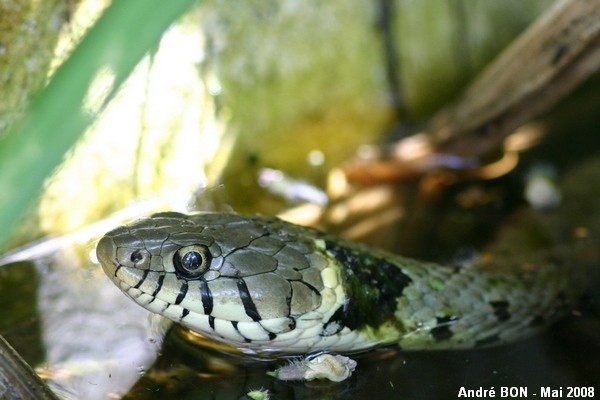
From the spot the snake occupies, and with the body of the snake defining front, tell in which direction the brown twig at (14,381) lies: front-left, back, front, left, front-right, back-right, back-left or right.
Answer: front-left

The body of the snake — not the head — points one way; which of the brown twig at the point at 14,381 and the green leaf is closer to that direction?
the brown twig

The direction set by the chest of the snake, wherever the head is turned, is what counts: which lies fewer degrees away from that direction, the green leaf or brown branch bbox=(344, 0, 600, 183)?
the green leaf

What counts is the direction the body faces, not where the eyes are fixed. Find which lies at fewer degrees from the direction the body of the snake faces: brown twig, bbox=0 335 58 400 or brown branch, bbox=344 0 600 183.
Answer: the brown twig

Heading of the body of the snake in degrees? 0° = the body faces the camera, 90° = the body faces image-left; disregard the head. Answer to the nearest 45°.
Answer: approximately 90°

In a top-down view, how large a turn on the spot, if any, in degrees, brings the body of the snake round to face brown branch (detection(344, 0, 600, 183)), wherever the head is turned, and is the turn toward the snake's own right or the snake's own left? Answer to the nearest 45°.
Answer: approximately 135° to the snake's own right
